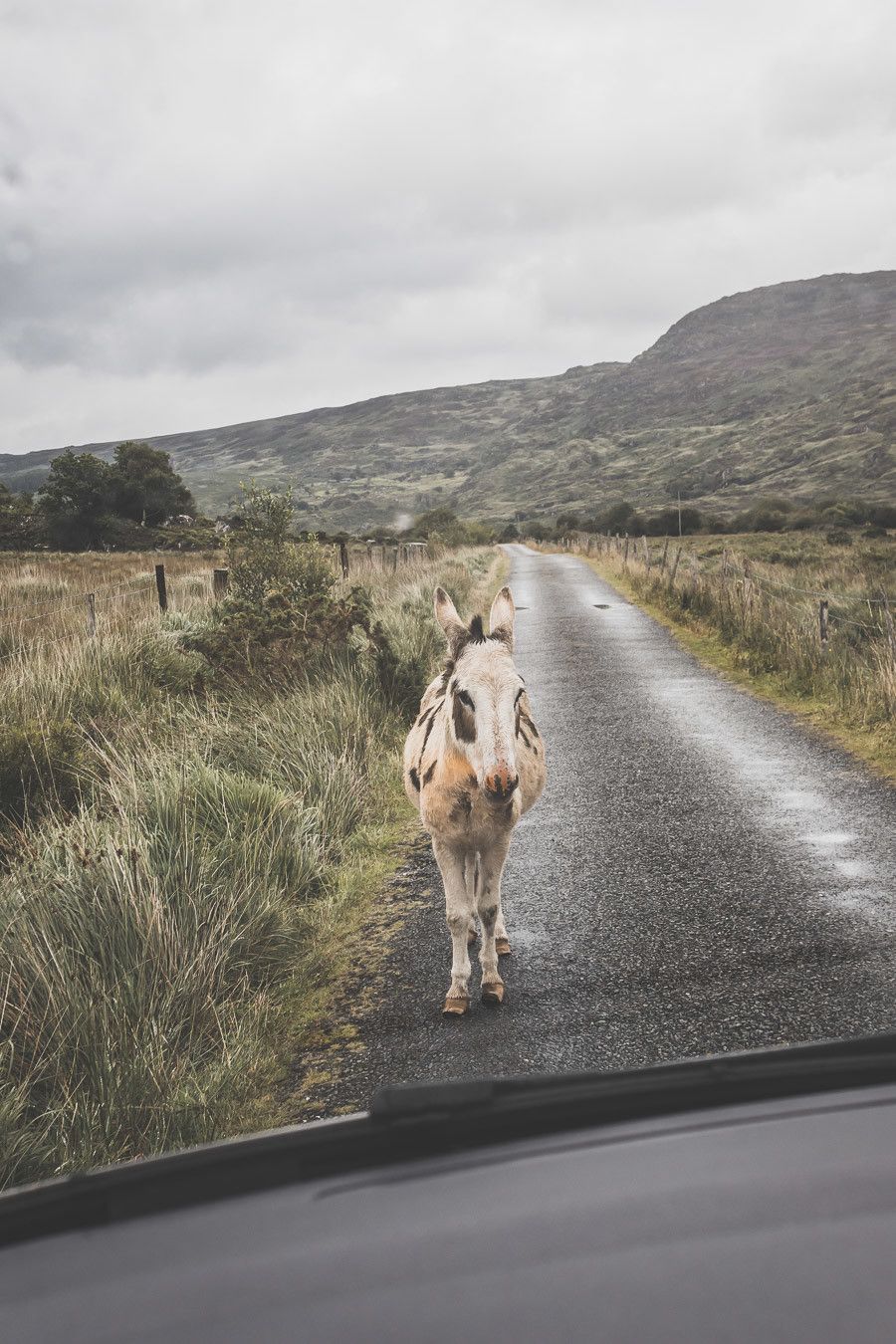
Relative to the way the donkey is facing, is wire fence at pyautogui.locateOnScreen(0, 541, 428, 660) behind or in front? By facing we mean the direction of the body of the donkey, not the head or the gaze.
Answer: behind

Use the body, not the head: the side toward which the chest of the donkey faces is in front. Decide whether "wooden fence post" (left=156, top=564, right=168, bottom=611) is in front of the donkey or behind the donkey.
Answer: behind

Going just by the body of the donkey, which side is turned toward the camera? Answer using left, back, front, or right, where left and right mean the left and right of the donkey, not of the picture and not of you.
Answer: front

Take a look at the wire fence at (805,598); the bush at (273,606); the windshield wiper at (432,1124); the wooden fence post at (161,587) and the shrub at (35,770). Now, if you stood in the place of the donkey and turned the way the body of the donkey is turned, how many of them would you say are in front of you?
1

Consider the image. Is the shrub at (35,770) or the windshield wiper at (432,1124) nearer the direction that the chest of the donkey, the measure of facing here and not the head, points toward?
the windshield wiper

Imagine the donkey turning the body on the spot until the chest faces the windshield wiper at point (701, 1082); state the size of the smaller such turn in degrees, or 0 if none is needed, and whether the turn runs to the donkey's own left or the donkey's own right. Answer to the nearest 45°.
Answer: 0° — it already faces it

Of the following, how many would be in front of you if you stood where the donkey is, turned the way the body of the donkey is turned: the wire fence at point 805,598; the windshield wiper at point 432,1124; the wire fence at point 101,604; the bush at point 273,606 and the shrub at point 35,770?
1

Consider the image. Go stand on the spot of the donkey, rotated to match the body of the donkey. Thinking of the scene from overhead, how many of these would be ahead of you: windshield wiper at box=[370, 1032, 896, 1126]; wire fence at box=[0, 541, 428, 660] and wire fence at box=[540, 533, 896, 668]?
1

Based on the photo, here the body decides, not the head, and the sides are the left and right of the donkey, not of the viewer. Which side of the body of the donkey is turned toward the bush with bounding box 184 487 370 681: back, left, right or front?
back

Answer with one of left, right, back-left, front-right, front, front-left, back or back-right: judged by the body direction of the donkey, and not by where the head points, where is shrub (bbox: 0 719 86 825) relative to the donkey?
back-right
